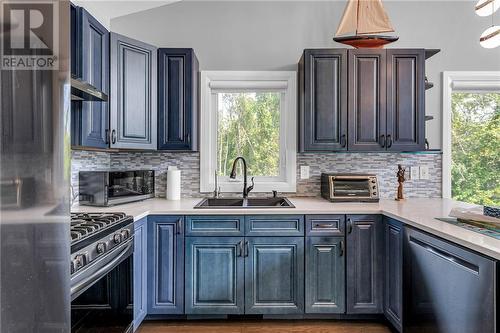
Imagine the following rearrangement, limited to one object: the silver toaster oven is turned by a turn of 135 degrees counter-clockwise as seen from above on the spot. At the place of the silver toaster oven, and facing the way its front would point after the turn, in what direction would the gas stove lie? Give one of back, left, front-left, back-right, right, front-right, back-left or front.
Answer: back

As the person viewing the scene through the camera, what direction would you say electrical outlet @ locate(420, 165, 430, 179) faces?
facing the viewer

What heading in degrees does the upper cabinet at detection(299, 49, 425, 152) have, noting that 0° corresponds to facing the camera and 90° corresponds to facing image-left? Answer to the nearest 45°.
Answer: approximately 0°

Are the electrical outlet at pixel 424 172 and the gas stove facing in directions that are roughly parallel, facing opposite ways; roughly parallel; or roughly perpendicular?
roughly perpendicular

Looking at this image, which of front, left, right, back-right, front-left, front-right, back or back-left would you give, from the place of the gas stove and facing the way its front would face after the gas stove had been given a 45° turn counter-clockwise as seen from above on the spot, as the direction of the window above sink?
front-left

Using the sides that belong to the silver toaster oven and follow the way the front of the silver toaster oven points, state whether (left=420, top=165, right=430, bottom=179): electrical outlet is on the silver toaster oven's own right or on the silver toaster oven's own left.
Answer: on the silver toaster oven's own left

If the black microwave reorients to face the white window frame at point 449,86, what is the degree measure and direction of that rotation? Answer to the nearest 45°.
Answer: approximately 45° to its left

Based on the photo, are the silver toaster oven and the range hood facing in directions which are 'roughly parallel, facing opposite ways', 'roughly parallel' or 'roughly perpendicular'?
roughly perpendicular

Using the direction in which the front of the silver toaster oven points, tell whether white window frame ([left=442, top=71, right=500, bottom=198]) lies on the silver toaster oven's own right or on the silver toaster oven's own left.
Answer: on the silver toaster oven's own left

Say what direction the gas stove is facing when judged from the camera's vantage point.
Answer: facing the viewer and to the right of the viewer
